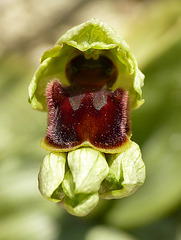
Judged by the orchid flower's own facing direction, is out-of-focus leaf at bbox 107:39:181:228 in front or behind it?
behind

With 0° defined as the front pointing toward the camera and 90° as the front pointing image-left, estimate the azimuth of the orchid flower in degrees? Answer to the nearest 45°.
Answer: approximately 0°
